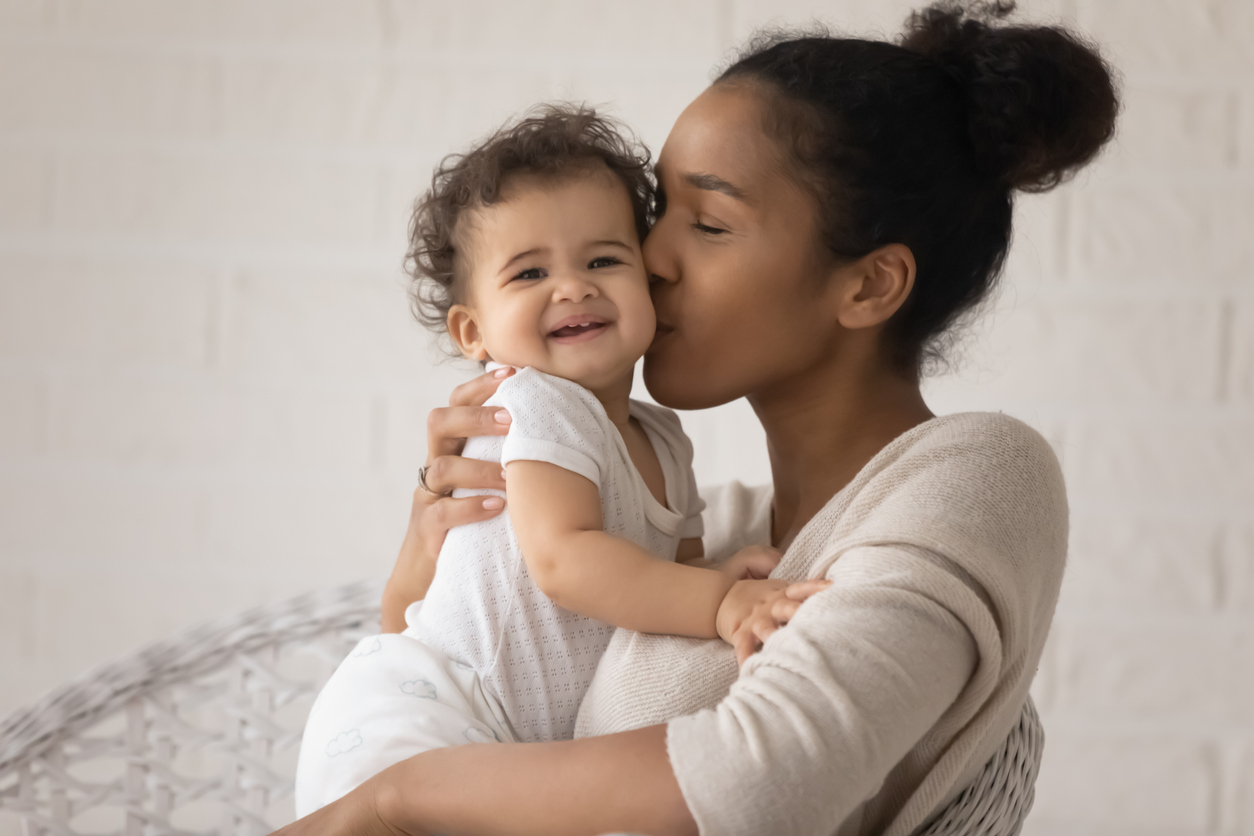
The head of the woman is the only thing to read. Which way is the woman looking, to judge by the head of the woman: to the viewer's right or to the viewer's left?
to the viewer's left

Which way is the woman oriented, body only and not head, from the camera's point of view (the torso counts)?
to the viewer's left

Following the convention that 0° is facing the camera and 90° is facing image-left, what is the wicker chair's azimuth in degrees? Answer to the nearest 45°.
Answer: approximately 0°

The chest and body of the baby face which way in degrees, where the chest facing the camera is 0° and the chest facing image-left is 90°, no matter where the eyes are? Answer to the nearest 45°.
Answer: approximately 315°
